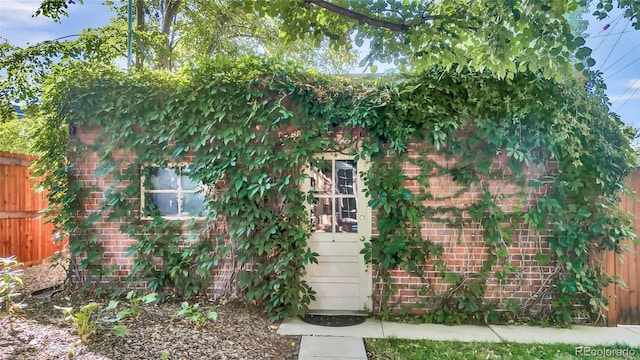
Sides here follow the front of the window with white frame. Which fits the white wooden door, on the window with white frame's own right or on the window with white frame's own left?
on the window with white frame's own left

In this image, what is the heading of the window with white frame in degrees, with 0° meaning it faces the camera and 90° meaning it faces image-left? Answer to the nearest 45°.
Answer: approximately 0°

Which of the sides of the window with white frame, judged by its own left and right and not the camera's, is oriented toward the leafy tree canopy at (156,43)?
back

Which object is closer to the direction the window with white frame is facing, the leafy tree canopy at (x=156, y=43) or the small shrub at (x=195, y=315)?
the small shrub

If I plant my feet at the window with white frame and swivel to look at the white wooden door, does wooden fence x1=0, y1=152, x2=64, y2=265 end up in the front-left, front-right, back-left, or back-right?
back-left

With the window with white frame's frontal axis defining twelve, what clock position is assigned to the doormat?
The doormat is roughly at 10 o'clock from the window with white frame.

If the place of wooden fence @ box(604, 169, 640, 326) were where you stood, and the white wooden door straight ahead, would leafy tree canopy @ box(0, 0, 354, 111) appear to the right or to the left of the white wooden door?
right
